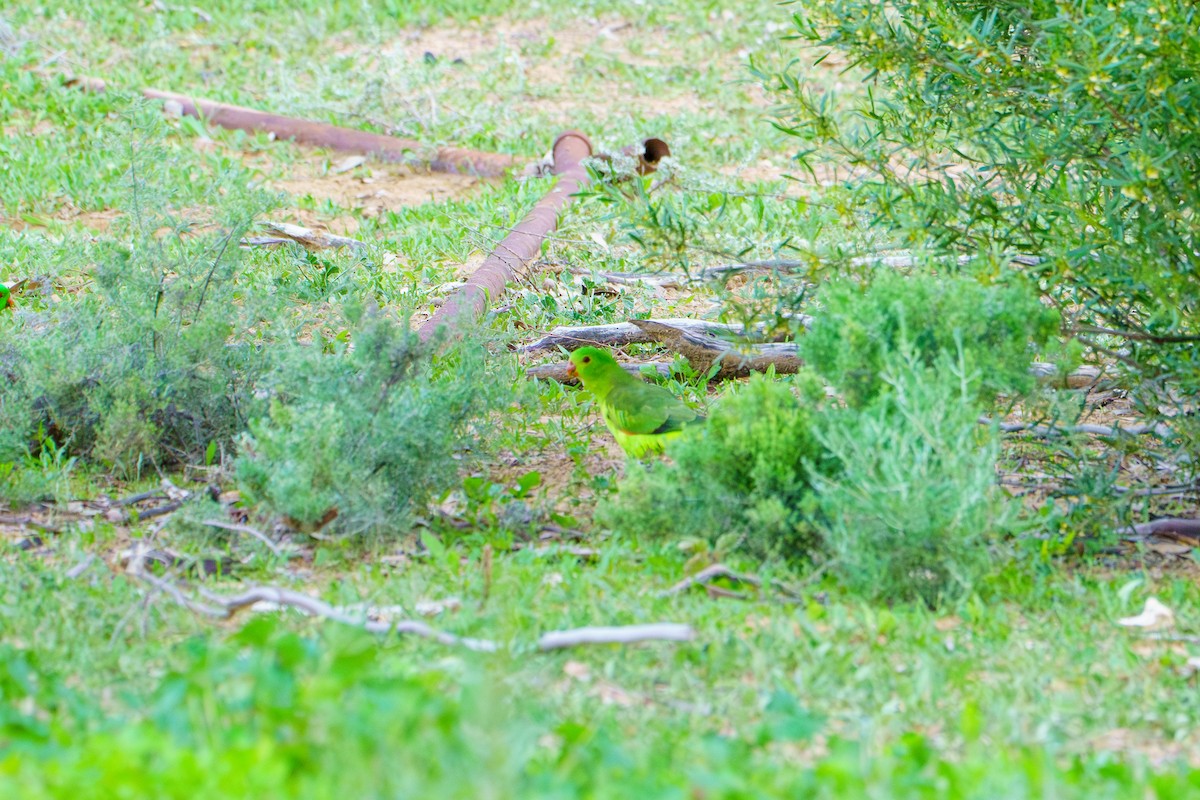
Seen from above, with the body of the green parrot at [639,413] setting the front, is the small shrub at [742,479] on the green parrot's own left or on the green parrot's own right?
on the green parrot's own left

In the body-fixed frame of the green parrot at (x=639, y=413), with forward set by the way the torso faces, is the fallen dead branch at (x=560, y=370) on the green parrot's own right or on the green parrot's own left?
on the green parrot's own right

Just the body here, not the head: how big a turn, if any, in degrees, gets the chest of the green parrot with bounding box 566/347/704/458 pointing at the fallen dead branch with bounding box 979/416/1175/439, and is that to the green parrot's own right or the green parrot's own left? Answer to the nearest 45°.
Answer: approximately 180°

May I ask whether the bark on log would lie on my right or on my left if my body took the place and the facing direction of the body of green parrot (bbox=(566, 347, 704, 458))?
on my right

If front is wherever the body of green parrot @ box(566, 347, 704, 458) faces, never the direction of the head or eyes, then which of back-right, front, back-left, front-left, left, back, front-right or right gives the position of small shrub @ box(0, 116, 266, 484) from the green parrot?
front

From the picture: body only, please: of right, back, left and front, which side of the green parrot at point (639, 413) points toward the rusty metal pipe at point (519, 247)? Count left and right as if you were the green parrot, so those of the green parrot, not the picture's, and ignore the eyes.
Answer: right

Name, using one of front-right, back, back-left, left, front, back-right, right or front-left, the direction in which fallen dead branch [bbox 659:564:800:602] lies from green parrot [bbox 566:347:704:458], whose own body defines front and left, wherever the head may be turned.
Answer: left

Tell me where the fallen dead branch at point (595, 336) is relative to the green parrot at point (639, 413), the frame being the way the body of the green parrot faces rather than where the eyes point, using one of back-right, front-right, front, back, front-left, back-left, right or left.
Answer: right

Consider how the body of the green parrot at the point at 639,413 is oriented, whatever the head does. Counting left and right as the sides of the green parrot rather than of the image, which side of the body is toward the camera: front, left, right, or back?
left

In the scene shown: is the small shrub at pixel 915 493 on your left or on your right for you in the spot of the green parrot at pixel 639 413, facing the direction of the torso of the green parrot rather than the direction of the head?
on your left

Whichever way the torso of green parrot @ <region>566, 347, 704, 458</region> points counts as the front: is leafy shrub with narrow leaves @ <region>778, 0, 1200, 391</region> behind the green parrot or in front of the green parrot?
behind
